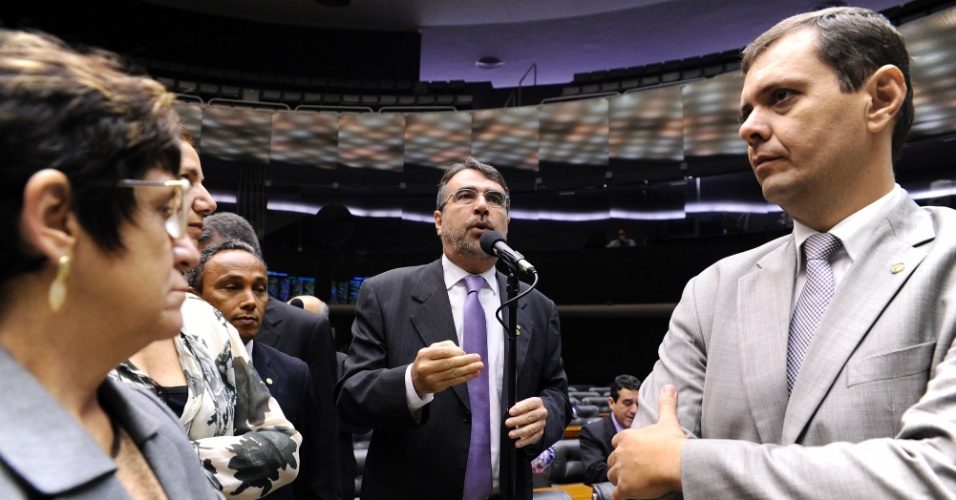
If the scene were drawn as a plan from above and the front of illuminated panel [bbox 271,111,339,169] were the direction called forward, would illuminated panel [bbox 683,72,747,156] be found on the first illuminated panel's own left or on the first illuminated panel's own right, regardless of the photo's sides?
on the first illuminated panel's own left

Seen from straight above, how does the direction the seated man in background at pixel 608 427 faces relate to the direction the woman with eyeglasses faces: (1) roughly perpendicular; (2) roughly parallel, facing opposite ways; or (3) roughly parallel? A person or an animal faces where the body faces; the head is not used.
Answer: roughly perpendicular

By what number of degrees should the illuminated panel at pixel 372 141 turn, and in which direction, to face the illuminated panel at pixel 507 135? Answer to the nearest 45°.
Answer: approximately 90° to its left

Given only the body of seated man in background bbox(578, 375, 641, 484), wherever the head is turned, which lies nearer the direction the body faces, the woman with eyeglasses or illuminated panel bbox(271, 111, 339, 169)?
the woman with eyeglasses

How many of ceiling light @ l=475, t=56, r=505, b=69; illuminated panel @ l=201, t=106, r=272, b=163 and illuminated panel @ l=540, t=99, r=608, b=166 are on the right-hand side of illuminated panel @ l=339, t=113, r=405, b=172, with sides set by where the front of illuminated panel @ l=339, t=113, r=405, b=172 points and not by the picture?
1

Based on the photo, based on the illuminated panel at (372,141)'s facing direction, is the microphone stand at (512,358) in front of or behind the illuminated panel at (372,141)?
in front

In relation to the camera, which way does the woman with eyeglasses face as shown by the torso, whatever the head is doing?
to the viewer's right

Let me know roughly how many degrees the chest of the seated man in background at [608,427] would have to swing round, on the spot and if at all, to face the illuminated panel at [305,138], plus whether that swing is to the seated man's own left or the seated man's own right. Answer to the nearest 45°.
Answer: approximately 180°

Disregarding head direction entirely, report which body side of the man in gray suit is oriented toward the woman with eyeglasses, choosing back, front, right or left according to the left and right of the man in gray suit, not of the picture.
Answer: front

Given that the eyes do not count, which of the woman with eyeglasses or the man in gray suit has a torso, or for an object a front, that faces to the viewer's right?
the woman with eyeglasses

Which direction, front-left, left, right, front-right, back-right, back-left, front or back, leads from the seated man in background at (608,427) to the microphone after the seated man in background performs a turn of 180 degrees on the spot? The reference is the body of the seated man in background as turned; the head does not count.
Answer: back-left

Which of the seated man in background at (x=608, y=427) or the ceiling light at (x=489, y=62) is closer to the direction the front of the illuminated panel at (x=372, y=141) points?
the seated man in background

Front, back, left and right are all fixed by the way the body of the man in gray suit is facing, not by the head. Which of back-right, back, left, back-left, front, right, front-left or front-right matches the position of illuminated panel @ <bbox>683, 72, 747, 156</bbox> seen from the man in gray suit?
back-right

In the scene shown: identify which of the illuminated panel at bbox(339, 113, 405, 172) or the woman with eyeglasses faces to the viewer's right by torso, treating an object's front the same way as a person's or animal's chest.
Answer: the woman with eyeglasses

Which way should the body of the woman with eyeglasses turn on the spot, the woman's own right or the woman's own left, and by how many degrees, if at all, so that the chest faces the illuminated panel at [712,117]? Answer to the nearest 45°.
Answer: approximately 45° to the woman's own left

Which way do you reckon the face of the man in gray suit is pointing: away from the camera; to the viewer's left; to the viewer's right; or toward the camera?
to the viewer's left

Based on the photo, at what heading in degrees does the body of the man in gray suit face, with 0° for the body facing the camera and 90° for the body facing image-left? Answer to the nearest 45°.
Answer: approximately 45°
